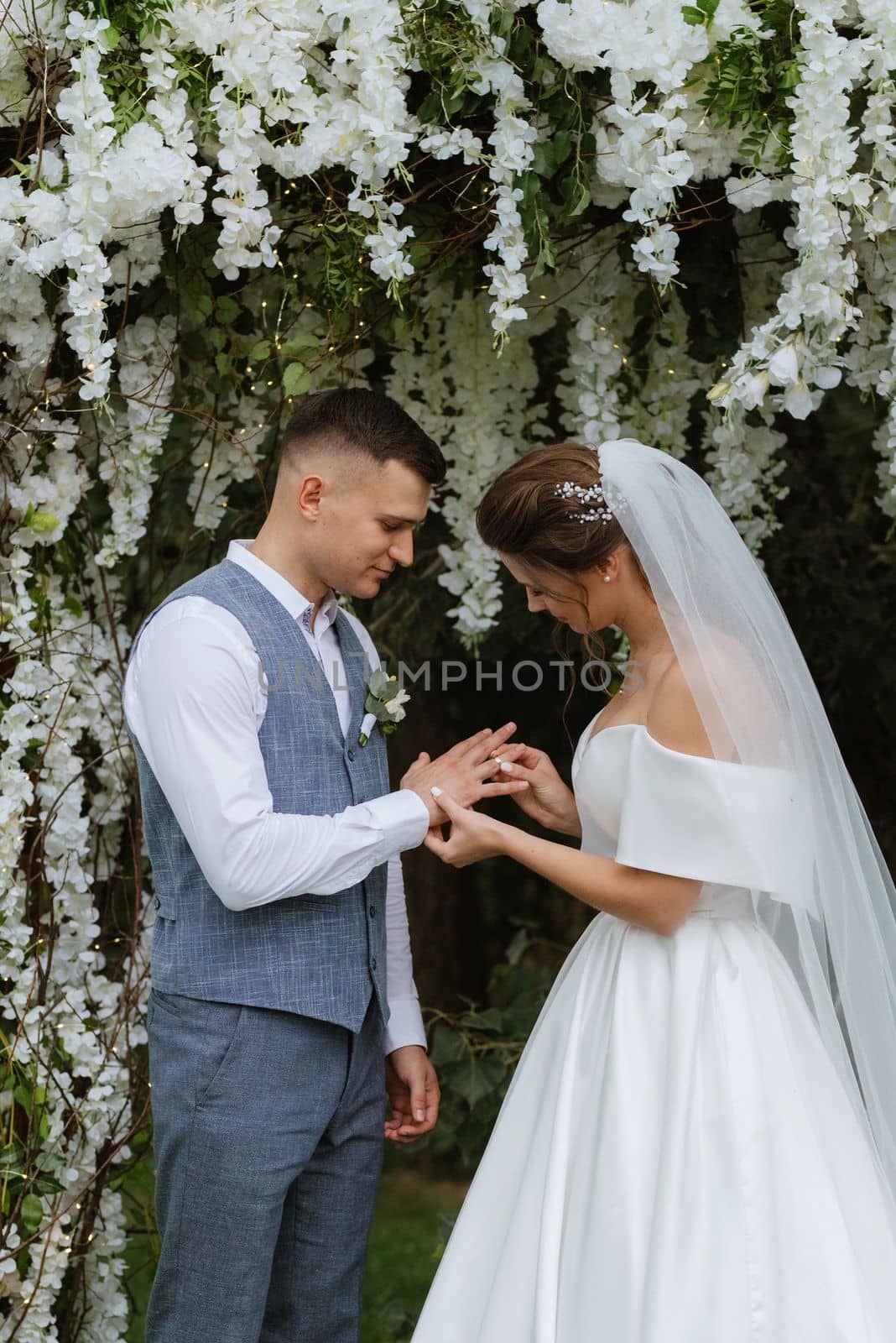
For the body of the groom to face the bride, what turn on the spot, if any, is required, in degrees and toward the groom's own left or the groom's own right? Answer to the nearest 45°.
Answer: approximately 45° to the groom's own left

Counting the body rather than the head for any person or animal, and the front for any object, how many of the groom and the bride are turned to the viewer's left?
1

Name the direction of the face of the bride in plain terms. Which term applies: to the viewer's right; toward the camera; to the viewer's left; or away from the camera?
to the viewer's left

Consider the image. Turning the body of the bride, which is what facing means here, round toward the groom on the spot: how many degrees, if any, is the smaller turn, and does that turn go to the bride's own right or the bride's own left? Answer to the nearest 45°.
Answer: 0° — they already face them

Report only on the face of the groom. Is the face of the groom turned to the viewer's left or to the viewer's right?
to the viewer's right

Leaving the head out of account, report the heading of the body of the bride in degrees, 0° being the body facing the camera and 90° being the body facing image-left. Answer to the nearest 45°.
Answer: approximately 90°

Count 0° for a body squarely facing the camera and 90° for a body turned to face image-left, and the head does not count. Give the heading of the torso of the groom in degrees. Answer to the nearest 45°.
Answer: approximately 315°
